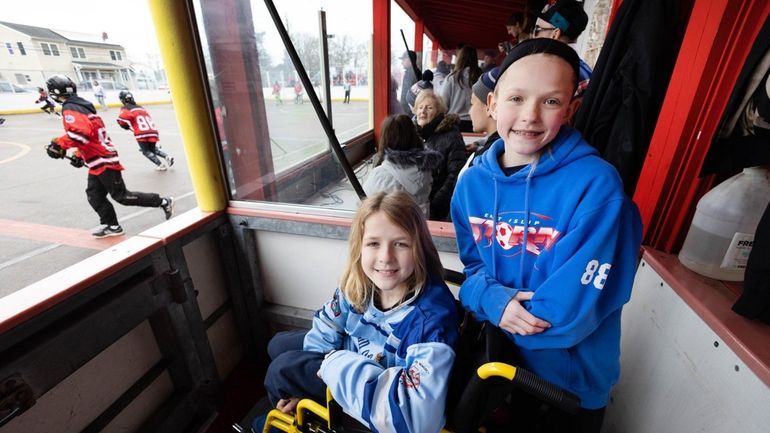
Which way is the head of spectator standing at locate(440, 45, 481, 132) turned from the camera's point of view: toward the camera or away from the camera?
away from the camera

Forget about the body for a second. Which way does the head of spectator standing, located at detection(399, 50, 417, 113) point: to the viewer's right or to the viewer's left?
to the viewer's left

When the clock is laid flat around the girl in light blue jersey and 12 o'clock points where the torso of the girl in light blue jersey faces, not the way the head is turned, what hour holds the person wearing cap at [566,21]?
The person wearing cap is roughly at 6 o'clock from the girl in light blue jersey.

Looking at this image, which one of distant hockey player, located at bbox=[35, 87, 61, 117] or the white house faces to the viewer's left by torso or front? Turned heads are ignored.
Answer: the distant hockey player

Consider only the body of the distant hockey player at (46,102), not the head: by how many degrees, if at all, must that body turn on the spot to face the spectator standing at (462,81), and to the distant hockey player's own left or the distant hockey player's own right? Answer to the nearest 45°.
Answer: approximately 135° to the distant hockey player's own left

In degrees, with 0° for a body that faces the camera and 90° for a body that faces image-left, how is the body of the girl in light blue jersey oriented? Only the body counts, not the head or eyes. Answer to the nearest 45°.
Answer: approximately 45°

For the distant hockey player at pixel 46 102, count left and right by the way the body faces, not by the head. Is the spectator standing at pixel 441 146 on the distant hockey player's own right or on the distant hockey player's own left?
on the distant hockey player's own left

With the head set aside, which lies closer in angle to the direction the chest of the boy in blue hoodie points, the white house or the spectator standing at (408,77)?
the white house
